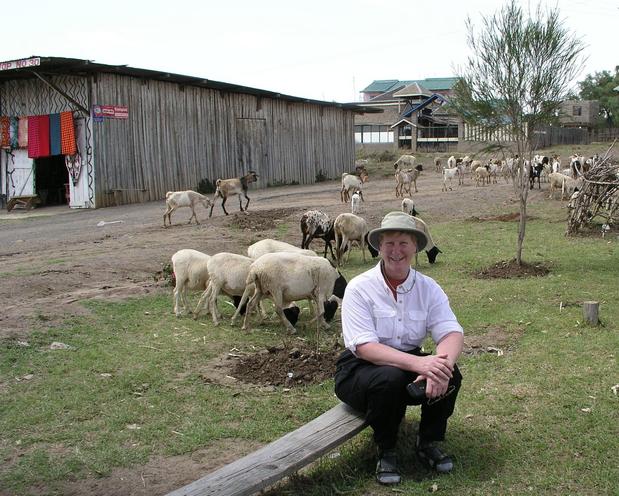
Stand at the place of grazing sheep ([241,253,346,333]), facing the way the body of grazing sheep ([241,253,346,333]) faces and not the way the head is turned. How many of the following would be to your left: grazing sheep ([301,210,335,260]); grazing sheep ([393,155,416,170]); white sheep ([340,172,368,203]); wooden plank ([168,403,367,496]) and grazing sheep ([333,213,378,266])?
4

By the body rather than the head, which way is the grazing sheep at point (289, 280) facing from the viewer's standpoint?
to the viewer's right

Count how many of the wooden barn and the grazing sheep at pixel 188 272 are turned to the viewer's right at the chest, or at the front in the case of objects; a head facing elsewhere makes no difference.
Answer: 1

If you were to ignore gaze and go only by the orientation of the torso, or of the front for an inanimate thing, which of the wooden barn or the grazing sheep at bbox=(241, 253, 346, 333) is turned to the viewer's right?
the grazing sheep

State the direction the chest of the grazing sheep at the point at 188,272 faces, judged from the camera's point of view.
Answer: to the viewer's right

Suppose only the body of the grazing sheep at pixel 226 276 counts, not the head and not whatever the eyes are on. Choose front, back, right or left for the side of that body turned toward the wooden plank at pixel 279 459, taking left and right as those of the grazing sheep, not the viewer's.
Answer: right

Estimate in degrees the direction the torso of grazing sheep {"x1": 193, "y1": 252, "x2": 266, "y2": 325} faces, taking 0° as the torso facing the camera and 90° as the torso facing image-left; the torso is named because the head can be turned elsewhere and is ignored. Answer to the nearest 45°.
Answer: approximately 270°

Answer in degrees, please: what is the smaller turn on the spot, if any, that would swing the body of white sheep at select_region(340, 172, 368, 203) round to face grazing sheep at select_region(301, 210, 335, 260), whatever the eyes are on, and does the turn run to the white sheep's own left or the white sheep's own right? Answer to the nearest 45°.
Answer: approximately 135° to the white sheep's own right

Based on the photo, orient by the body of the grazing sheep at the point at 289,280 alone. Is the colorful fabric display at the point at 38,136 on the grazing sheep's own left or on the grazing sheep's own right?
on the grazing sheep's own left
